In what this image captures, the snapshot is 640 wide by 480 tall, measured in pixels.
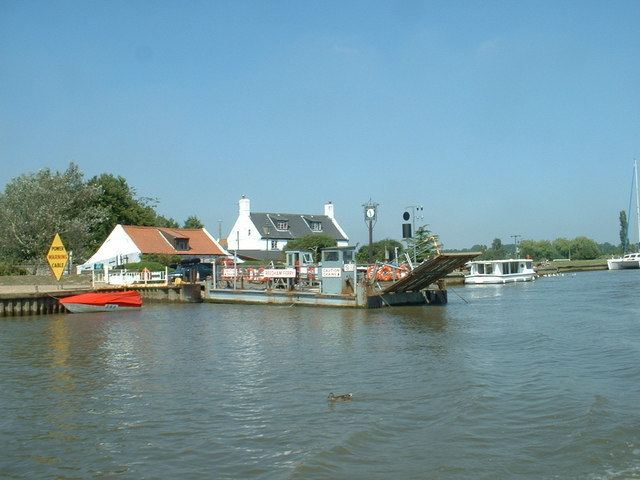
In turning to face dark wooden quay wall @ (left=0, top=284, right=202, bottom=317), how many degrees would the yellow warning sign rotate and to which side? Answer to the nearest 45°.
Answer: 0° — it already faces it

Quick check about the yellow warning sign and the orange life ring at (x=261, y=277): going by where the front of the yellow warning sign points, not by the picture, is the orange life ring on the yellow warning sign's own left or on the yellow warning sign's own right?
on the yellow warning sign's own left

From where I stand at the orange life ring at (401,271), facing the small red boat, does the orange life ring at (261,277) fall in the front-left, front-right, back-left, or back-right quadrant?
front-right

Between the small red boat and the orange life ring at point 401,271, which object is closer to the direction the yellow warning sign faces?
the small red boat

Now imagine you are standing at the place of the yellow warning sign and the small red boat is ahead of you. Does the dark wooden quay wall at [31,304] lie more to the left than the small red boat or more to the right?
right

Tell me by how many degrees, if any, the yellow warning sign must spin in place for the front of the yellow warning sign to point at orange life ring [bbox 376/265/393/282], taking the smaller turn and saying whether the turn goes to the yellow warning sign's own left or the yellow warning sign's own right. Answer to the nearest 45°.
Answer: approximately 45° to the yellow warning sign's own left

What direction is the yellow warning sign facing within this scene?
toward the camera

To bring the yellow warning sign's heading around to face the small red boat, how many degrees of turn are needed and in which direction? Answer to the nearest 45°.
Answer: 0° — it already faces it

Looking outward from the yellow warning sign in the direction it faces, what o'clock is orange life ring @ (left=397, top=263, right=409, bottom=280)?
The orange life ring is roughly at 10 o'clock from the yellow warning sign.
